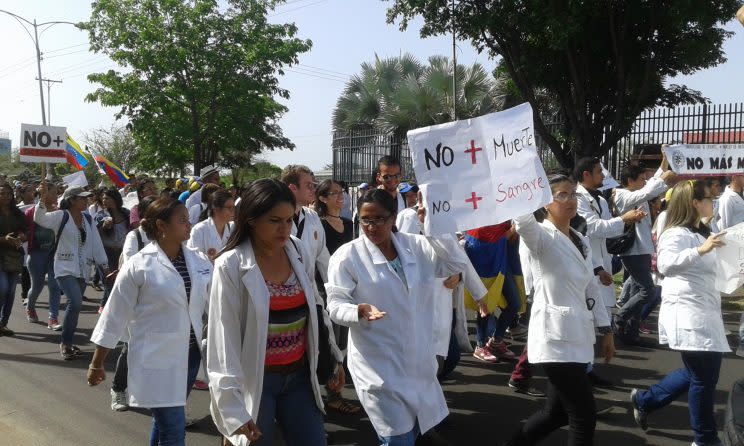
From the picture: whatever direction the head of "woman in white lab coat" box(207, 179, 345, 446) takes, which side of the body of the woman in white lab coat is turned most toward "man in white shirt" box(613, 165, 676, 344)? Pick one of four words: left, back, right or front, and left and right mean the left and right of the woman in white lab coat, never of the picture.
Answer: left

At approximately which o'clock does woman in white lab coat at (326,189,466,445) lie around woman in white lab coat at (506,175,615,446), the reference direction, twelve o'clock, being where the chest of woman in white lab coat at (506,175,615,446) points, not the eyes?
woman in white lab coat at (326,189,466,445) is roughly at 3 o'clock from woman in white lab coat at (506,175,615,446).

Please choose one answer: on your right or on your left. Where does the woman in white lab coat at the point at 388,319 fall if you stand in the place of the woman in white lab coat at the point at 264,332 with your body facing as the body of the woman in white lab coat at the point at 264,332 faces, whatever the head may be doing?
on your left

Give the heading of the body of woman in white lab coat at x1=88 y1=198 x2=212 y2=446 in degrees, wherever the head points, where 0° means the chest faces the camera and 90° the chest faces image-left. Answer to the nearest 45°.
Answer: approximately 315°

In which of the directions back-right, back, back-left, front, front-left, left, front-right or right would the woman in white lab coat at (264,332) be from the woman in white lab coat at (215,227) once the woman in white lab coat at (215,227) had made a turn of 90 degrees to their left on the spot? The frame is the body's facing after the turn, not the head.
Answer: back-right

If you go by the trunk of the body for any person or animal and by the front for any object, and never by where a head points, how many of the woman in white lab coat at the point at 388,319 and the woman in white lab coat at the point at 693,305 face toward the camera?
1

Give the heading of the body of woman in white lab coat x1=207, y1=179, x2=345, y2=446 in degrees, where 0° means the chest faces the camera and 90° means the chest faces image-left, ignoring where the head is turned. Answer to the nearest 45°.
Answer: approximately 315°
